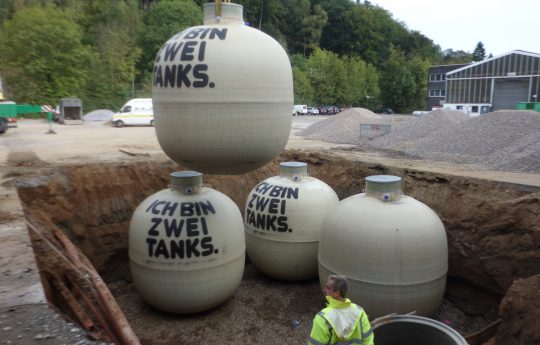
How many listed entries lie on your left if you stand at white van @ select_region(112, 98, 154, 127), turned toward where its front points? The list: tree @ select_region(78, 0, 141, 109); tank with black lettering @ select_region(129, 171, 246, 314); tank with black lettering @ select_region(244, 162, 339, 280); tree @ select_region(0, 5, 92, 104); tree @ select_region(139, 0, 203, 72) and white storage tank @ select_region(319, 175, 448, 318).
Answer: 3

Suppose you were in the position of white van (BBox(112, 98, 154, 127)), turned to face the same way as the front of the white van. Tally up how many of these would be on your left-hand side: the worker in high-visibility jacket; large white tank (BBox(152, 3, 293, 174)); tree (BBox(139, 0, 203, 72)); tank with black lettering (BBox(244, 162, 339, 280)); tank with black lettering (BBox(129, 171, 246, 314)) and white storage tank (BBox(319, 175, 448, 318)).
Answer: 5

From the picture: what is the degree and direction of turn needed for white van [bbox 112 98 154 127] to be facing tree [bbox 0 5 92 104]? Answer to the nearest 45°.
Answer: approximately 45° to its right

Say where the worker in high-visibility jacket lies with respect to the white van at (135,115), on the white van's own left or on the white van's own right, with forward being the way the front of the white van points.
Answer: on the white van's own left

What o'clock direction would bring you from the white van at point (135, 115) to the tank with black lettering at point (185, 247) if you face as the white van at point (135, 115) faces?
The tank with black lettering is roughly at 9 o'clock from the white van.

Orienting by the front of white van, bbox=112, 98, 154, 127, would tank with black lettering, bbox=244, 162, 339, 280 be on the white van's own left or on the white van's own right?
on the white van's own left

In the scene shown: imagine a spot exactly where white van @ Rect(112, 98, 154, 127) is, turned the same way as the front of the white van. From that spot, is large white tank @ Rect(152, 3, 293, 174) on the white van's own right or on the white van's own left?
on the white van's own left

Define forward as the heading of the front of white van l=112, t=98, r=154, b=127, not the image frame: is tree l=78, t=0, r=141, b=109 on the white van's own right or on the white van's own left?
on the white van's own right

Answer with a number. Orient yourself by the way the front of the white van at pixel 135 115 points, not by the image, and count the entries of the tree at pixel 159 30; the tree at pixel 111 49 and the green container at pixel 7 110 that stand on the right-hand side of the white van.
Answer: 2

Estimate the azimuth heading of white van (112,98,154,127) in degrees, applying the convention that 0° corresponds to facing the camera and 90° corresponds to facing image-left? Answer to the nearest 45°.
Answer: approximately 90°

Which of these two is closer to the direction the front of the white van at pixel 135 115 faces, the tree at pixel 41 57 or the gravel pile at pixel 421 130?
the tree

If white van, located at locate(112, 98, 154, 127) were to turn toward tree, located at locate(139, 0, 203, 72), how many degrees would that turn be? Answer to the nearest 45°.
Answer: approximately 90° to its right

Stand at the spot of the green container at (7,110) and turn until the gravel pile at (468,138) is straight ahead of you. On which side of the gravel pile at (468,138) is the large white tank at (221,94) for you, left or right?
right

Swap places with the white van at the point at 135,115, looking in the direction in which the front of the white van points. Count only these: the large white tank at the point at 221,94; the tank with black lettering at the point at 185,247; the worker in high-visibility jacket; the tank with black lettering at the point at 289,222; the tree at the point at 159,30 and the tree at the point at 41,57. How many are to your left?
4
